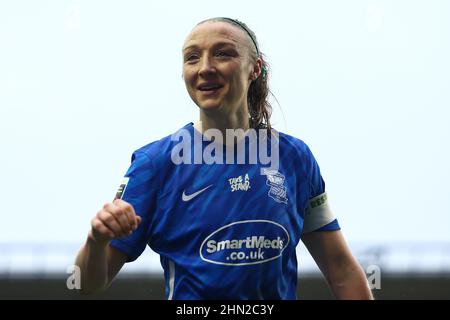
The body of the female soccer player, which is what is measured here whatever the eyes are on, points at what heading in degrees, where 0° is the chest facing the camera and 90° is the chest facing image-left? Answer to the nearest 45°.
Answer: approximately 0°

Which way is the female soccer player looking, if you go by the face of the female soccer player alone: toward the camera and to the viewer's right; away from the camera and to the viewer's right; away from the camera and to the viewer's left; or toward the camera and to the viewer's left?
toward the camera and to the viewer's left
